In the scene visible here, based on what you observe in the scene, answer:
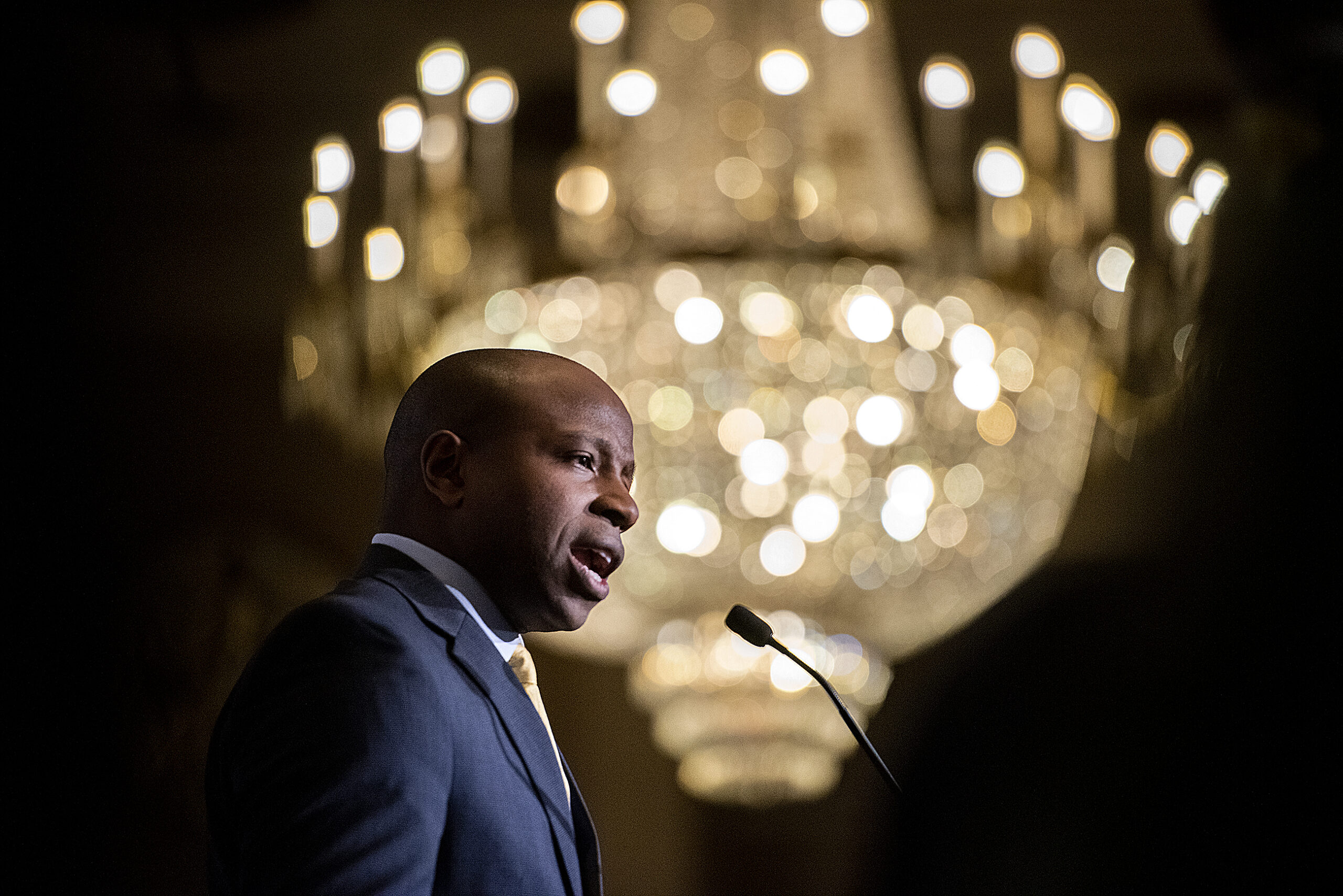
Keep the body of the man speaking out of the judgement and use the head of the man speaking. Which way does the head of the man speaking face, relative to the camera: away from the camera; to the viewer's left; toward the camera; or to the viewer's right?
to the viewer's right

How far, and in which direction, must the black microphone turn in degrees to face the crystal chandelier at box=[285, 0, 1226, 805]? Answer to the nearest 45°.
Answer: approximately 90° to its right

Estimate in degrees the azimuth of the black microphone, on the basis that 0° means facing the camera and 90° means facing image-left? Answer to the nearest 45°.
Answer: approximately 90°
